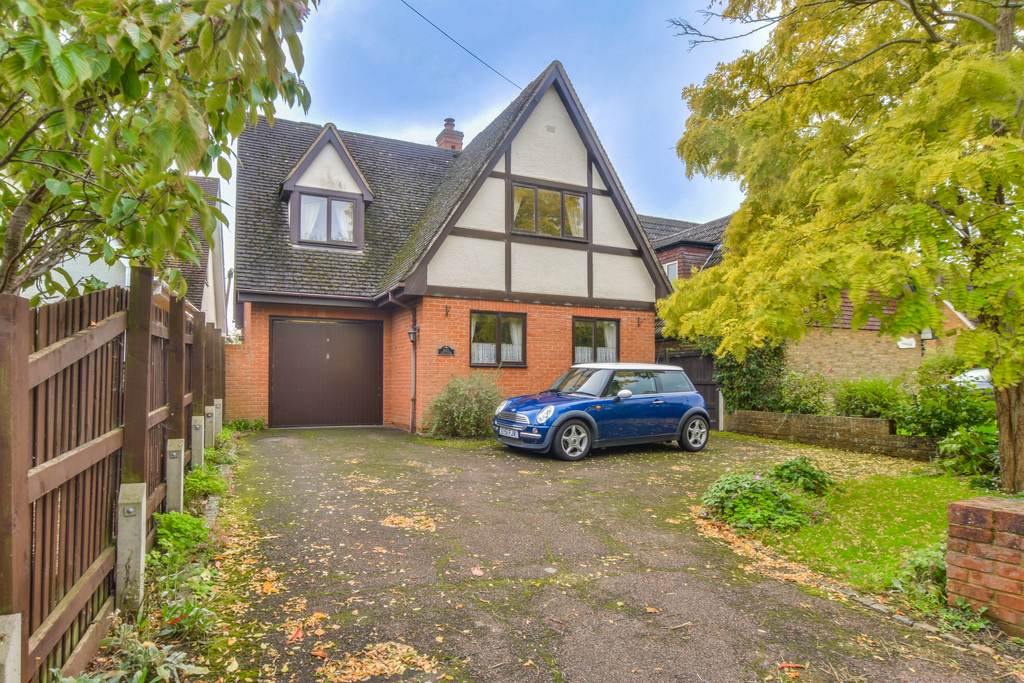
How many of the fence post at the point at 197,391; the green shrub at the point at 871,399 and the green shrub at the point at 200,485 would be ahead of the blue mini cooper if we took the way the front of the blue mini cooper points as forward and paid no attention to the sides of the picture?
2

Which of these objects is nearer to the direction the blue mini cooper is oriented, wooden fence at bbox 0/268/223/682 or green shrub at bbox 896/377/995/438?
the wooden fence

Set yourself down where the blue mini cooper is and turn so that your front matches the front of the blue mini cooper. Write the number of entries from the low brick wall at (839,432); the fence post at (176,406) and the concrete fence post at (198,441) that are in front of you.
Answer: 2

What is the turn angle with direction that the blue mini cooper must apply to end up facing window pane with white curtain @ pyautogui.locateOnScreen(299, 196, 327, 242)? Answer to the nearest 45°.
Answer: approximately 90° to its right

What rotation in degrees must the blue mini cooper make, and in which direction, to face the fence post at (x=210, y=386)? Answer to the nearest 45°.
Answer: approximately 45° to its right

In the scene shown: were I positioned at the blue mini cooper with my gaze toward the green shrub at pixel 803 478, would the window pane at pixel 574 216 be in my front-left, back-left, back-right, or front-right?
back-left

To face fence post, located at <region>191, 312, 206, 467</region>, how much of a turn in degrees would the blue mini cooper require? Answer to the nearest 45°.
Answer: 0° — it already faces it

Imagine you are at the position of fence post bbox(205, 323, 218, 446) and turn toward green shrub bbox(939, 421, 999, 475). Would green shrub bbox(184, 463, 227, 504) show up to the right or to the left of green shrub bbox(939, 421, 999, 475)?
right

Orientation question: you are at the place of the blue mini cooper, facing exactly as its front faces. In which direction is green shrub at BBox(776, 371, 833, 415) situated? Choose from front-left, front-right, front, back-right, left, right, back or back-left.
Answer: back

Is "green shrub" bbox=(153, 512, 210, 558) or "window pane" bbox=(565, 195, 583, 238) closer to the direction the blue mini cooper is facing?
the green shrub

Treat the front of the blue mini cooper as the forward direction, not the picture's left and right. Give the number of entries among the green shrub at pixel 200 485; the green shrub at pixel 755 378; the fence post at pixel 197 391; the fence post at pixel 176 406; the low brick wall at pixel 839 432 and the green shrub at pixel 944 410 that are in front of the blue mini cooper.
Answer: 3

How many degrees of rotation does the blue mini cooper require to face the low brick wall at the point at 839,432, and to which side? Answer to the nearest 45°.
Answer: approximately 135° to its left

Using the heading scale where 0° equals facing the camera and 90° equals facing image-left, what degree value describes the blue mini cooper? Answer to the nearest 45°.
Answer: approximately 45°

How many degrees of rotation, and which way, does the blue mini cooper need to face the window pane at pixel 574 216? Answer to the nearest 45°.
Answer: approximately 135° to its right

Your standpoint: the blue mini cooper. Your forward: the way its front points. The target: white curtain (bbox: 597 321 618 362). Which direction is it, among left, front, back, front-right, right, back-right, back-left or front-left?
back-right

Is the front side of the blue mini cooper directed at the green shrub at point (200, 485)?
yes

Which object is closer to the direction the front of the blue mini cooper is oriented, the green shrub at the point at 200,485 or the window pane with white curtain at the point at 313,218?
the green shrub
